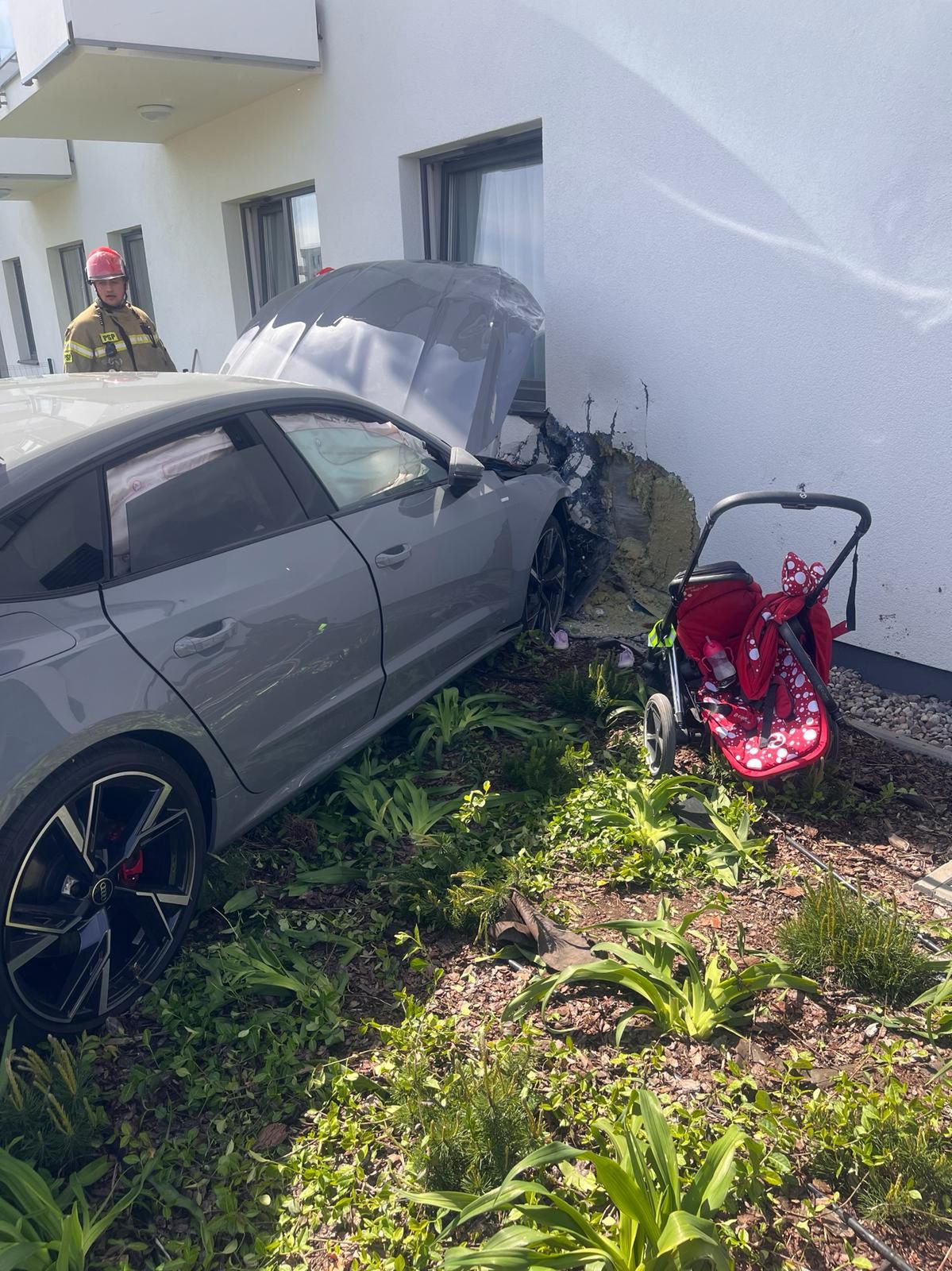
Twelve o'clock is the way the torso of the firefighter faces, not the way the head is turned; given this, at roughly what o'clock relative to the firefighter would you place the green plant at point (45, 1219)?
The green plant is roughly at 12 o'clock from the firefighter.

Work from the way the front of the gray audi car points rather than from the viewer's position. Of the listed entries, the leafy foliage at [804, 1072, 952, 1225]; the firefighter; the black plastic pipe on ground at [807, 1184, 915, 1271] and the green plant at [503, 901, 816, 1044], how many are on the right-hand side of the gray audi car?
3

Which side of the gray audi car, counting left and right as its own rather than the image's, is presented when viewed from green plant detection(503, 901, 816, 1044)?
right

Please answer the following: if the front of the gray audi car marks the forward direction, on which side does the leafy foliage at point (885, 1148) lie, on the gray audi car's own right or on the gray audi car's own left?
on the gray audi car's own right

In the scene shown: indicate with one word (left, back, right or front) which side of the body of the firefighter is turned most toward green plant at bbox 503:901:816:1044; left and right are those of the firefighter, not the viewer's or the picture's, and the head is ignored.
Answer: front

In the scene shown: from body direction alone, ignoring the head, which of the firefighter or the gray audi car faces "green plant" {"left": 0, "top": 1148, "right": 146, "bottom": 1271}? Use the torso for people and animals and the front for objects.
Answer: the firefighter

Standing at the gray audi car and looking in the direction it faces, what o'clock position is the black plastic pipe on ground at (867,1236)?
The black plastic pipe on ground is roughly at 3 o'clock from the gray audi car.

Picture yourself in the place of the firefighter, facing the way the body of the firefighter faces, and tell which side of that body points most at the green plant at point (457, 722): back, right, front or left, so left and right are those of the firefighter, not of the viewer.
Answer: front

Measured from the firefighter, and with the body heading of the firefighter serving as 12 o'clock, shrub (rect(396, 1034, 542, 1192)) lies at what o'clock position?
The shrub is roughly at 12 o'clock from the firefighter.

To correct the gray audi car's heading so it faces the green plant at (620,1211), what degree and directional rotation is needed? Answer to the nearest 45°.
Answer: approximately 90° to its right

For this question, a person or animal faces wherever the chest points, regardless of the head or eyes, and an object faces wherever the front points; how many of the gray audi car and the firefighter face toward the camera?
1

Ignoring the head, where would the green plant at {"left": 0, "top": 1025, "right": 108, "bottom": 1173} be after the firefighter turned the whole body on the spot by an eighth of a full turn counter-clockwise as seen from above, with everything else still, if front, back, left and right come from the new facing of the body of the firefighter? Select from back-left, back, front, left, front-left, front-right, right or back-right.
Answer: front-right

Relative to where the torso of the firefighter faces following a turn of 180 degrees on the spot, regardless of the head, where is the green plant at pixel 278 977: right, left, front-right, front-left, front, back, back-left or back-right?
back

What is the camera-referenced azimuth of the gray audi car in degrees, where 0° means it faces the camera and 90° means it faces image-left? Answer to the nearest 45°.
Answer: approximately 225°

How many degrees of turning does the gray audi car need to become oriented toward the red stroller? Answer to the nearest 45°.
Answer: approximately 45° to its right
